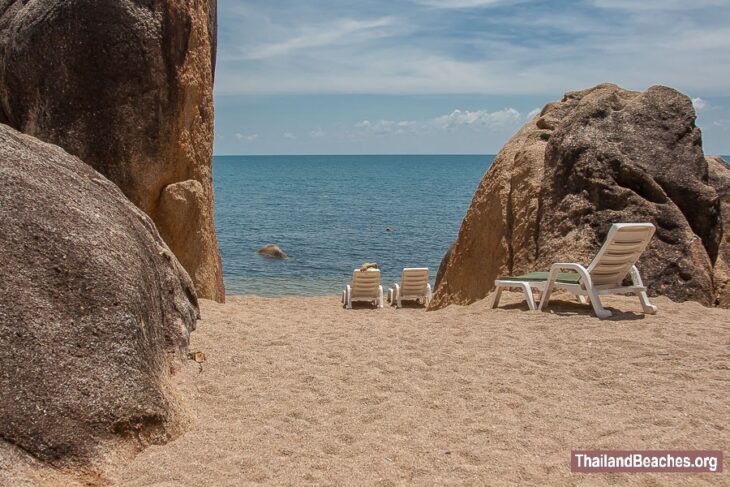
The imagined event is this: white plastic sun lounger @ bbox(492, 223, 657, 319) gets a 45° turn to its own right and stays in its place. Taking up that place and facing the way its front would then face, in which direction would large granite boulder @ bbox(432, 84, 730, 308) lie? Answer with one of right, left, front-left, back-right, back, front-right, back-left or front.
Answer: front

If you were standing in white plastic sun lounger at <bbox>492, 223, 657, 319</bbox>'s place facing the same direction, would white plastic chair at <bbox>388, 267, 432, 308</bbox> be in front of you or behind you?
in front

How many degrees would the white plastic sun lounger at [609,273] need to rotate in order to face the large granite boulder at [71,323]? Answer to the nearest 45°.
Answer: approximately 90° to its left

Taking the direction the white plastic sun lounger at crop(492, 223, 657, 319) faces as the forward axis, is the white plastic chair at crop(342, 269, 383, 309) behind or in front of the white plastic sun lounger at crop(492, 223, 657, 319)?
in front

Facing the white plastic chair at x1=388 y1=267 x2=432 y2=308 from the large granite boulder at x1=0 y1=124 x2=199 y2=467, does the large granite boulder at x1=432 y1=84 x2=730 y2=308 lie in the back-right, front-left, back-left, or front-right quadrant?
front-right

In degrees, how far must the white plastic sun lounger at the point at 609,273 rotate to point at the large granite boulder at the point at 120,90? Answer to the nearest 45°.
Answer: approximately 45° to its left

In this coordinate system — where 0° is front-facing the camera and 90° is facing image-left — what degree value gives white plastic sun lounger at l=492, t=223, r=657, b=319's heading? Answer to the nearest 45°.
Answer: approximately 135°
